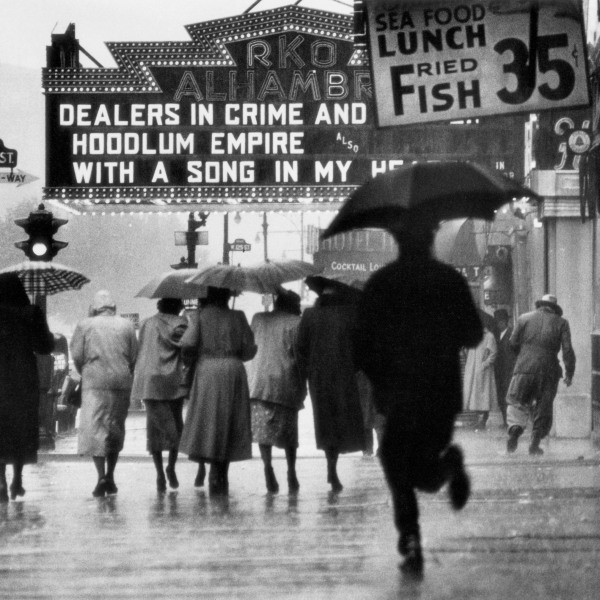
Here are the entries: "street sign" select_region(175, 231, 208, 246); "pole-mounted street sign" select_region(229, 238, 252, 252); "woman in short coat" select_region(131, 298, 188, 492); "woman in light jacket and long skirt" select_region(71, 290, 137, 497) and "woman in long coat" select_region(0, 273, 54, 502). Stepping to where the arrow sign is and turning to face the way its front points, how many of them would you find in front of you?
3

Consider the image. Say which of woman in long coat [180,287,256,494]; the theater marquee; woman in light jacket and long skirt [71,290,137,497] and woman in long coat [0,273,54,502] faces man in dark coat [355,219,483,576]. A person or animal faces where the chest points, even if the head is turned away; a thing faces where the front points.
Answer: the theater marquee

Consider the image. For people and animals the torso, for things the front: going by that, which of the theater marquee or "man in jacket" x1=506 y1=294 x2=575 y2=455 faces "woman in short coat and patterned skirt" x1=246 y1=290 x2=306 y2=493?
the theater marquee

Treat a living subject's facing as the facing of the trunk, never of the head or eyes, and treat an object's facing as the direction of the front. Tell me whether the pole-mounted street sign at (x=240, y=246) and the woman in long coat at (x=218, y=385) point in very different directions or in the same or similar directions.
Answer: very different directions

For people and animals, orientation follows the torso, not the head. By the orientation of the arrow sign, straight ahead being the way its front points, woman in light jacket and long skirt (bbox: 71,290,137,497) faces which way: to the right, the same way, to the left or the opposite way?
the opposite way

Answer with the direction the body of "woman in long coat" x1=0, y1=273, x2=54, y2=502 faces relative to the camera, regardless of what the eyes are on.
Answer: away from the camera

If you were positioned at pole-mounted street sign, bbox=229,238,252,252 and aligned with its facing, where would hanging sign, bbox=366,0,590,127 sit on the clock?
hanging sign, bbox=366,0,590,127 is roughly at 12 o'clock from pole-mounted street sign, bbox=229,238,252,252.

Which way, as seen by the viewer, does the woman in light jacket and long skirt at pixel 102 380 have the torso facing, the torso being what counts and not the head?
away from the camera
